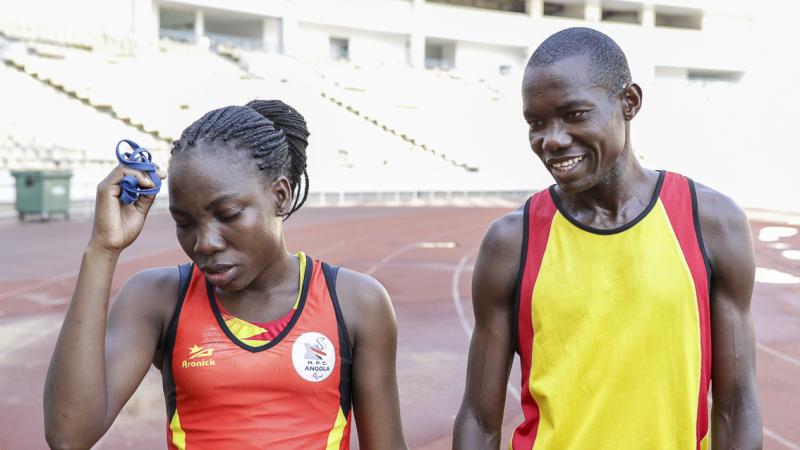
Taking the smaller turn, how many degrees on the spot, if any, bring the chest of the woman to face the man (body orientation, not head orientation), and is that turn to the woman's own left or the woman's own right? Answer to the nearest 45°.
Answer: approximately 90° to the woman's own left

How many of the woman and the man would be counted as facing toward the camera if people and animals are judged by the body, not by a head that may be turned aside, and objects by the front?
2

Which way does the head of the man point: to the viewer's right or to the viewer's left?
to the viewer's left

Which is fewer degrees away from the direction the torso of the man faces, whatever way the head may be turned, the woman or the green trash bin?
the woman

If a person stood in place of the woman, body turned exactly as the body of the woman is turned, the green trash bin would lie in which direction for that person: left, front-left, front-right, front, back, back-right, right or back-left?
back

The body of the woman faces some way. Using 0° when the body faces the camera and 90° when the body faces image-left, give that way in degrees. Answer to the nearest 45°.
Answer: approximately 0°

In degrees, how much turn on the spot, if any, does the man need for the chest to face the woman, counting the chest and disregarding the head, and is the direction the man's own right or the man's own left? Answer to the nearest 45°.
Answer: approximately 90° to the man's own right

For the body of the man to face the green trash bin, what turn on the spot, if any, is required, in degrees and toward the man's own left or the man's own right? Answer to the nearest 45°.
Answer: approximately 135° to the man's own right
